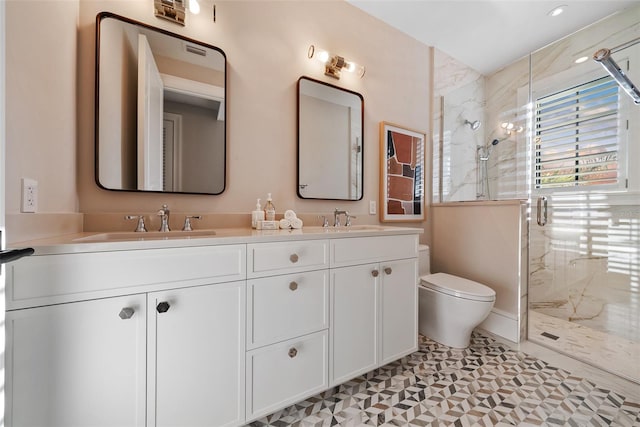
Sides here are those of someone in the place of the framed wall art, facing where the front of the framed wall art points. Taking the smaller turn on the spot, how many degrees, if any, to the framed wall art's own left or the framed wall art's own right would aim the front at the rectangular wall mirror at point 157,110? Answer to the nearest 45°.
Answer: approximately 90° to the framed wall art's own right

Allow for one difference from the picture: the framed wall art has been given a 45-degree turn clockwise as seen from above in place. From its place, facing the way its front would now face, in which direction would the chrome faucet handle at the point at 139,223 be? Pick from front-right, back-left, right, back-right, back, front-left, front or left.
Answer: front-right

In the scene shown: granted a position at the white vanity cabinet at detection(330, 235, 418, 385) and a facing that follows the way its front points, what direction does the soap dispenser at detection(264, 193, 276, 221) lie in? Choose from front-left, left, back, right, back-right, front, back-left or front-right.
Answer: back-right

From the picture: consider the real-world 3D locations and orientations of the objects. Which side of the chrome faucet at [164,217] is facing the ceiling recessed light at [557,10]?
left

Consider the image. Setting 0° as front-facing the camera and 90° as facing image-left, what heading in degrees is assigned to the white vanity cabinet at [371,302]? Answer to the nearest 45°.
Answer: approximately 315°

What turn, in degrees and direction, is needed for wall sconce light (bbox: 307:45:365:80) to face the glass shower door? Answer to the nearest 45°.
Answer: approximately 45° to its left

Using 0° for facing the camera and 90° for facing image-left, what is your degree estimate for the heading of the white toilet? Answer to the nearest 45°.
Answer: approximately 315°

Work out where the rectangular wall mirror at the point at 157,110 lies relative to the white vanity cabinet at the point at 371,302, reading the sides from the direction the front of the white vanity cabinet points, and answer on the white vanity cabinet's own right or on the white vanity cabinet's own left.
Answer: on the white vanity cabinet's own right
